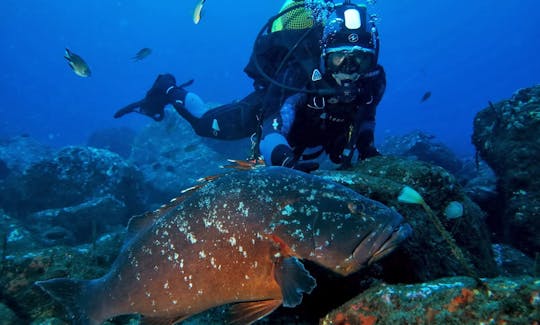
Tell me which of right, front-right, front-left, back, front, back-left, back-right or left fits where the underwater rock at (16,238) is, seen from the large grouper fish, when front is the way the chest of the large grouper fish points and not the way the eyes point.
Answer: back-left

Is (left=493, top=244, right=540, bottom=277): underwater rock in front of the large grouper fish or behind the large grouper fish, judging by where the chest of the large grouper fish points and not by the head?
in front

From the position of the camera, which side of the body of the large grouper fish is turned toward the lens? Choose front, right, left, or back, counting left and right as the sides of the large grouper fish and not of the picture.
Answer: right

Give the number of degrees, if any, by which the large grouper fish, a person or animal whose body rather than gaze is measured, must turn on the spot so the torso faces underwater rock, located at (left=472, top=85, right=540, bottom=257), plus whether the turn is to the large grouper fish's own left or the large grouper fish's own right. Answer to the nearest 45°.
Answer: approximately 45° to the large grouper fish's own left

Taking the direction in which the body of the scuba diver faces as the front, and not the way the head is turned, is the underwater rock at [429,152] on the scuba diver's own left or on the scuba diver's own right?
on the scuba diver's own left

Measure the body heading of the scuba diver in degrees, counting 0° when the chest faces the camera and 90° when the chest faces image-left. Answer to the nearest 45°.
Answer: approximately 315°
